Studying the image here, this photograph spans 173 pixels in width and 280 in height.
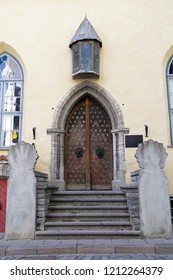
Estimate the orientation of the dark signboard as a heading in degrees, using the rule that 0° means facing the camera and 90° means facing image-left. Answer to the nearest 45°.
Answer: approximately 0°

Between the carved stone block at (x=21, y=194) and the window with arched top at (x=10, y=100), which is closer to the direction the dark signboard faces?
the carved stone block

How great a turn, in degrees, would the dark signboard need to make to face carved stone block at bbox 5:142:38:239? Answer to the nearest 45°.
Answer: approximately 45° to its right

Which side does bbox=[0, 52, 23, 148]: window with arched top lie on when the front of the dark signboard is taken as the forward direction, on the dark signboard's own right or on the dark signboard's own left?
on the dark signboard's own right

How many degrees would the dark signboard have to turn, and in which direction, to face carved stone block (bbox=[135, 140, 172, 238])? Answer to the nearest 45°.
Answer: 0° — it already faces it

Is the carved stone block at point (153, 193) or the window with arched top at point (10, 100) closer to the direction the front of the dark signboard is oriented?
the carved stone block
